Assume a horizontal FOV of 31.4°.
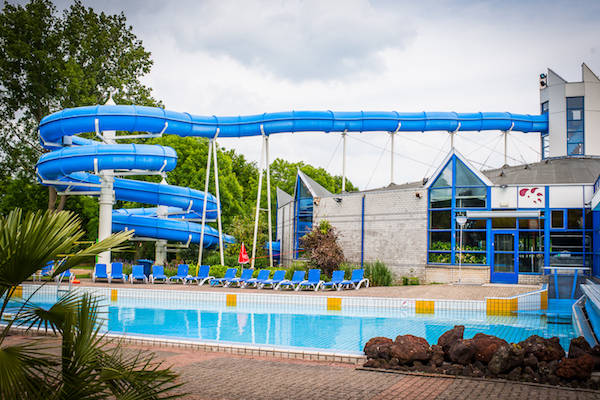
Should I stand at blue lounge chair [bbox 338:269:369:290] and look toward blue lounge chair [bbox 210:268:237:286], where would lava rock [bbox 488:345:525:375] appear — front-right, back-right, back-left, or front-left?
back-left

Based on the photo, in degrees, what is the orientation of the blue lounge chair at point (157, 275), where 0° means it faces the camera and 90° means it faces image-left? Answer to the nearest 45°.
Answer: approximately 0°

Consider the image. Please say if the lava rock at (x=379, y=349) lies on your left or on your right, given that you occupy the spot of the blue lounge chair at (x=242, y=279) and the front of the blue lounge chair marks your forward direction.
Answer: on your left

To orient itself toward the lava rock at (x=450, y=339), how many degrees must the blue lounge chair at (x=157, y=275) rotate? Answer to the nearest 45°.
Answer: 0° — it already faces it

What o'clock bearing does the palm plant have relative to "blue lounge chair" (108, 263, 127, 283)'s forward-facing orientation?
The palm plant is roughly at 12 o'clock from the blue lounge chair.

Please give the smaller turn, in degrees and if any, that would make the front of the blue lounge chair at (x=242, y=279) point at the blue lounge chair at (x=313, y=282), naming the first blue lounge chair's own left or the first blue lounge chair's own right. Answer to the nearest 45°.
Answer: approximately 90° to the first blue lounge chair's own left

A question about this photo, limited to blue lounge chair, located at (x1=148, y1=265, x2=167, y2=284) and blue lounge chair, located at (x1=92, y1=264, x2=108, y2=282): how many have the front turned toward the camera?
2

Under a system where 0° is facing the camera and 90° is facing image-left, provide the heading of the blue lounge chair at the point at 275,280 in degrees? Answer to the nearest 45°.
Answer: approximately 45°

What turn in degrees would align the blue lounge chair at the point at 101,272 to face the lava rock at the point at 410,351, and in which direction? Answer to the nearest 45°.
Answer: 0° — it already faces it

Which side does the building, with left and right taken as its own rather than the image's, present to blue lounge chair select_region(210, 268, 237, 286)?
right

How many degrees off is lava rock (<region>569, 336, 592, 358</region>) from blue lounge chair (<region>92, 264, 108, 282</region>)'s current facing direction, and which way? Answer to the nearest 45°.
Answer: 0° — it already faces it

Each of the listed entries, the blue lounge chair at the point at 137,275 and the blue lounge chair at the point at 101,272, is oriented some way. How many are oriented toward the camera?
2

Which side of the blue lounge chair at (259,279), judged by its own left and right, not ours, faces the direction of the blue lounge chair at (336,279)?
left
